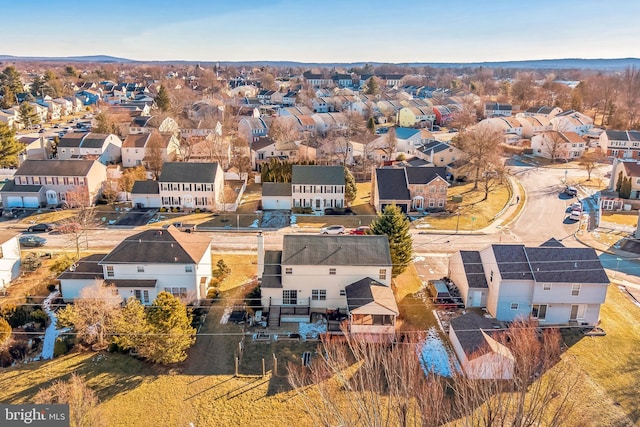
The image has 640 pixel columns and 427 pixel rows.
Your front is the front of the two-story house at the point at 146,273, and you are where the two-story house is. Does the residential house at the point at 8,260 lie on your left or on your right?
on your left

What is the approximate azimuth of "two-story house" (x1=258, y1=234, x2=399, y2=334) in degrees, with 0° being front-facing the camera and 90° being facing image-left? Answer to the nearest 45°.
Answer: approximately 180°

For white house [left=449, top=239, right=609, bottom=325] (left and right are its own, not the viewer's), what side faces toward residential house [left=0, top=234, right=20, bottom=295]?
left

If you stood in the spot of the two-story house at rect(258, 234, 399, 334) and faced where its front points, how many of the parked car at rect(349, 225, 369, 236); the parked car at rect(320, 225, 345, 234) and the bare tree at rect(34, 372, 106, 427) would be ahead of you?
2

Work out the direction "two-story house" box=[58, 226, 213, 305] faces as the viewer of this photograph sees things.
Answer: facing away from the viewer

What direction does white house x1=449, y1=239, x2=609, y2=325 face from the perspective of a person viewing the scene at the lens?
facing away from the viewer

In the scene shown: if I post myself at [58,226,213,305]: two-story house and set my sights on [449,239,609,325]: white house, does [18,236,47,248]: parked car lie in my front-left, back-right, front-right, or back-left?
back-left

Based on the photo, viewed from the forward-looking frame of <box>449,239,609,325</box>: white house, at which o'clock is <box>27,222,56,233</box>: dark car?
The dark car is roughly at 9 o'clock from the white house.

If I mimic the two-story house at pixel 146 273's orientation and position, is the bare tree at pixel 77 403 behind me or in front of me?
behind

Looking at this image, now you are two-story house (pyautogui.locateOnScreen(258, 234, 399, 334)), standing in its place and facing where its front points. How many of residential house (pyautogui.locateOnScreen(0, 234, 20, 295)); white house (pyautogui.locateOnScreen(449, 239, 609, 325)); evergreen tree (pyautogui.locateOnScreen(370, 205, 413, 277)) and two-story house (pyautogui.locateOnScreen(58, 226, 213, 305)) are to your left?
2

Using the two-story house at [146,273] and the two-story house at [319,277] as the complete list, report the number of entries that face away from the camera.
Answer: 2
